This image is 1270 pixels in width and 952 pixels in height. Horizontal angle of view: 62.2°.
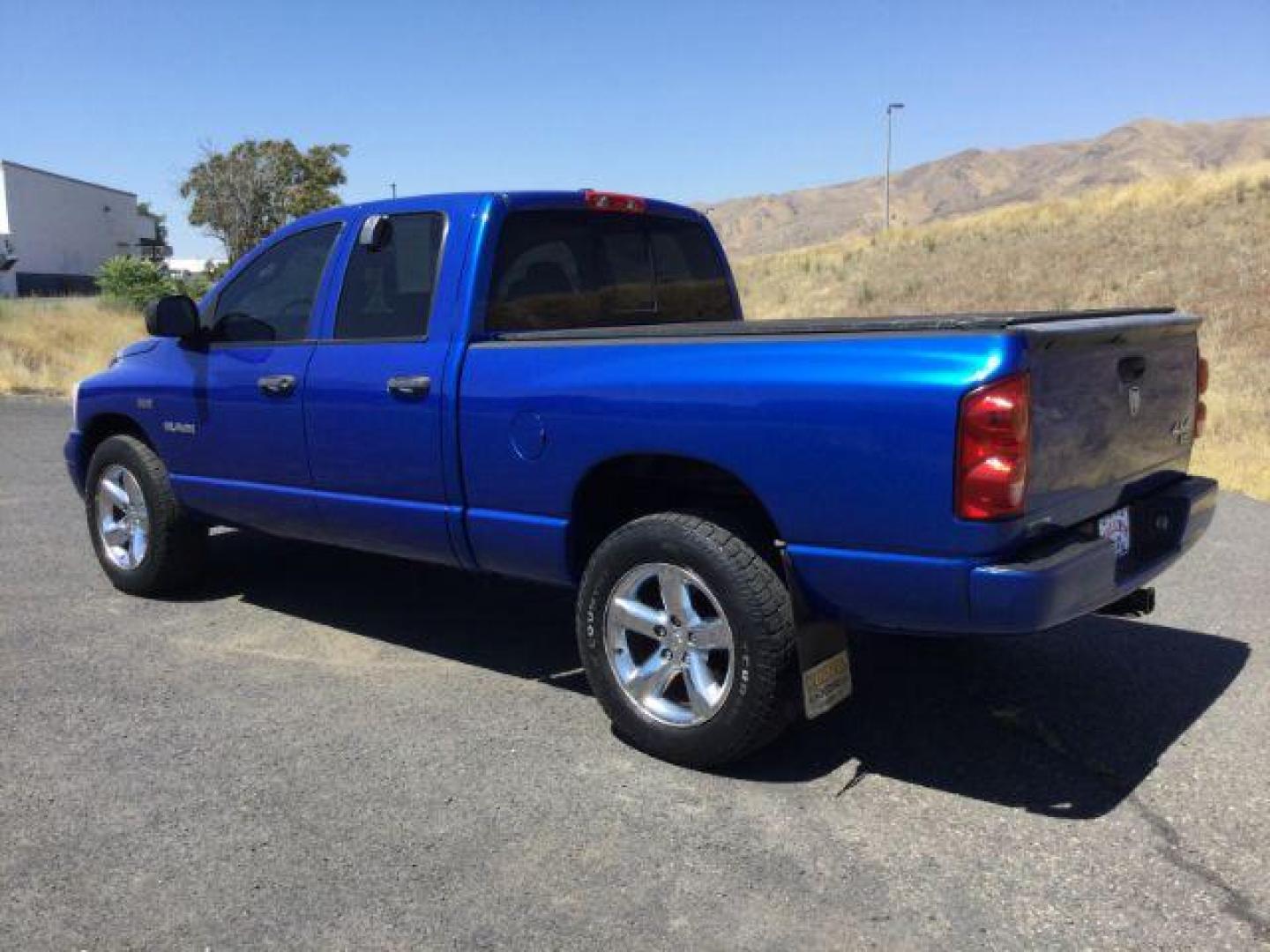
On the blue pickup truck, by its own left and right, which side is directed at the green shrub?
front

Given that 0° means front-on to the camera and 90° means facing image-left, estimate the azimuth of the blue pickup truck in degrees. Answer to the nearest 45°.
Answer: approximately 135°
